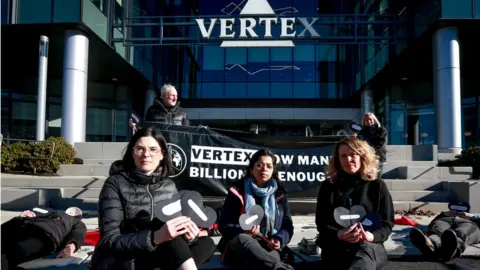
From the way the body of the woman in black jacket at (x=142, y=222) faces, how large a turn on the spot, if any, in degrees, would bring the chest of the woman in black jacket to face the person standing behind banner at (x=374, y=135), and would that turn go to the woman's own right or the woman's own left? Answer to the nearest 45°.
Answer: approximately 90° to the woman's own left

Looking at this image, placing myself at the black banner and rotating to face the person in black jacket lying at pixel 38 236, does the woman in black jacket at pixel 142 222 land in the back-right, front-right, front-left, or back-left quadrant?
front-left

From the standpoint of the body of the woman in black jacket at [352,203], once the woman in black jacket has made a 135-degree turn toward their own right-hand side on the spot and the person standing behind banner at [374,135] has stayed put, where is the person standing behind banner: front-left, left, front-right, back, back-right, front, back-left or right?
front-right

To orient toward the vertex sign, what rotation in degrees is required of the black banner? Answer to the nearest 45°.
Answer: approximately 180°

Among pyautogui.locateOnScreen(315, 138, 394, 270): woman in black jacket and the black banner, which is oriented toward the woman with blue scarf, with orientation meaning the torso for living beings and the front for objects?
the black banner

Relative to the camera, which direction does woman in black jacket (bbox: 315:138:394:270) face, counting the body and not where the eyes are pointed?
toward the camera

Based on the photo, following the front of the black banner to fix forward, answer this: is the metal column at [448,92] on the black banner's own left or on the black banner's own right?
on the black banner's own left

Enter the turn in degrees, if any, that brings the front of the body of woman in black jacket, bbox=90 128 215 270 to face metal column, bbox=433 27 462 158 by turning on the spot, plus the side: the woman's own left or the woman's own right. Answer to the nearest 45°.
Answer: approximately 90° to the woman's own left

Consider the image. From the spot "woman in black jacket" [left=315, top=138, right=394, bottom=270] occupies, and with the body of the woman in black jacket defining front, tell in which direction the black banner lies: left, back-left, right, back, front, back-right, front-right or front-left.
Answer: back-right

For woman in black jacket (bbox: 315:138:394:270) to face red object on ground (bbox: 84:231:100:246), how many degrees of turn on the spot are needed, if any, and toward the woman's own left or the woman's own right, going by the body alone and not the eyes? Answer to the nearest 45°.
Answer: approximately 90° to the woman's own right

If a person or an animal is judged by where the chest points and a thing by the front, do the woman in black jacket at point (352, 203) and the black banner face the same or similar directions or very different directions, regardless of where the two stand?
same or similar directions

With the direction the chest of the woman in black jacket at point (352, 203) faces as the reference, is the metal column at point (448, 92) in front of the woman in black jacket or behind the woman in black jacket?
behind

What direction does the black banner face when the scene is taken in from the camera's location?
facing the viewer

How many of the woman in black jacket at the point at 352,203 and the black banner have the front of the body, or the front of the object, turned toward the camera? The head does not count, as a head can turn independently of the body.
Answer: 2
